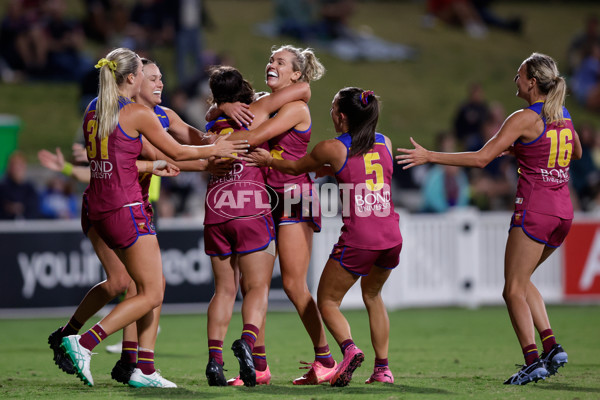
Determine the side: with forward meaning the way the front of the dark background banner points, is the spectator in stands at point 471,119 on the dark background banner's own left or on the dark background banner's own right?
on the dark background banner's own left

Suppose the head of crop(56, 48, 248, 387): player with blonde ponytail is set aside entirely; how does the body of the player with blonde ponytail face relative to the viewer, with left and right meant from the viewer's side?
facing away from the viewer and to the right of the viewer

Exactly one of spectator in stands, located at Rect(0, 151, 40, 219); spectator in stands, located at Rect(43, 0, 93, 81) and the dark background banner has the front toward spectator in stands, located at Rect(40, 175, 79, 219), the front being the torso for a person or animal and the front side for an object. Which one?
spectator in stands, located at Rect(43, 0, 93, 81)

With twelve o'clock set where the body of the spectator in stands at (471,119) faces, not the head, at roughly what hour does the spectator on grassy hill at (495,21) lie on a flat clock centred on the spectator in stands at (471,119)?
the spectator on grassy hill at (495,21) is roughly at 6 o'clock from the spectator in stands at (471,119).

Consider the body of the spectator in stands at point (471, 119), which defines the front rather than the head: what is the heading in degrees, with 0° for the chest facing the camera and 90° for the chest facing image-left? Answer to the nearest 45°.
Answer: approximately 0°

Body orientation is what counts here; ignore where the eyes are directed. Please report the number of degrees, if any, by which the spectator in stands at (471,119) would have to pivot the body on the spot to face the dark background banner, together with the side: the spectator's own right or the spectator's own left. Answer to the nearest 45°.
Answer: approximately 45° to the spectator's own right

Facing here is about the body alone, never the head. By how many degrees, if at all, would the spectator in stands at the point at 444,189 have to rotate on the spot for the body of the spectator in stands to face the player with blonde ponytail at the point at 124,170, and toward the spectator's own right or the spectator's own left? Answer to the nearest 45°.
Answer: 0° — they already face them

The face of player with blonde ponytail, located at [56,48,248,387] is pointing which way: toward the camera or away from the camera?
away from the camera

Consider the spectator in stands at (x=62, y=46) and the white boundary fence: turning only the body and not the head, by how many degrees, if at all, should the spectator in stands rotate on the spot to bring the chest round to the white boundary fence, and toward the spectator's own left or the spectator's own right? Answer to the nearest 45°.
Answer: approximately 45° to the spectator's own left

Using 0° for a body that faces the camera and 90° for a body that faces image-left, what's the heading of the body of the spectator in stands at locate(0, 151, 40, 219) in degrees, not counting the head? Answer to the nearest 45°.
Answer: approximately 0°
